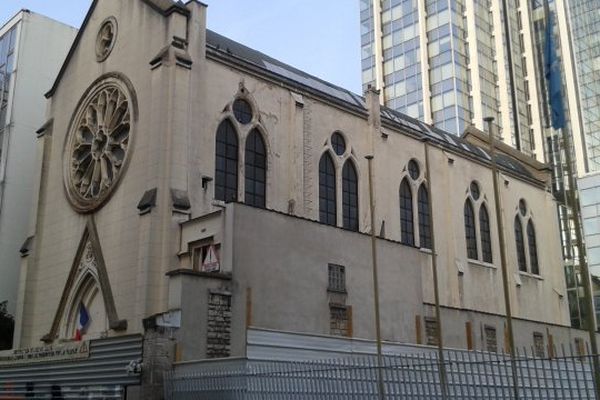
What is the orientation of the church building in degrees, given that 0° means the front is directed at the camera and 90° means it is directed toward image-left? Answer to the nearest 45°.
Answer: approximately 45°

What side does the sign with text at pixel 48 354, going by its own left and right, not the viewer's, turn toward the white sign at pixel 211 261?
left

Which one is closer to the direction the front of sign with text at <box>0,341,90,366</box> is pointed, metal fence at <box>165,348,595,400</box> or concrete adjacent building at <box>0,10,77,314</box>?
the metal fence

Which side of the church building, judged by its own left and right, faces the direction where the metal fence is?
left

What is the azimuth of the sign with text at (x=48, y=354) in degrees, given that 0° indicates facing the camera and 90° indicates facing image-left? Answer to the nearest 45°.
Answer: approximately 45°

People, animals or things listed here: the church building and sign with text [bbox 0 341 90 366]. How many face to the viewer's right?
0
